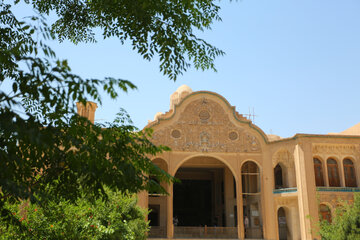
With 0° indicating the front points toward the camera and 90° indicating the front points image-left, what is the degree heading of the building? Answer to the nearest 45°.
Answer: approximately 0°

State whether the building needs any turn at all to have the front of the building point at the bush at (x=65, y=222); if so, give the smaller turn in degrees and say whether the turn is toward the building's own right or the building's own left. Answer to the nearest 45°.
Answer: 0° — it already faces it
